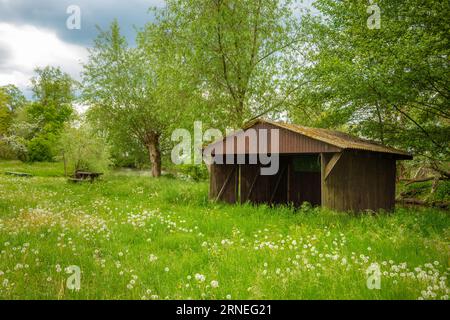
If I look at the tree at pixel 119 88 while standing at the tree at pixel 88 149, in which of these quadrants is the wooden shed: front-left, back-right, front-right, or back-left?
front-right

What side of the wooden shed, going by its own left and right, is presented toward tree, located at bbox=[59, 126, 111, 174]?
right

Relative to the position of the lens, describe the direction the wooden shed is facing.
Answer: facing the viewer and to the left of the viewer

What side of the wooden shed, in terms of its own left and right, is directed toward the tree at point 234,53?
right

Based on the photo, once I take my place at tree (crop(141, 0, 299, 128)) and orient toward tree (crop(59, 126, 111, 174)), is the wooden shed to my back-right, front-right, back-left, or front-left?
back-left
